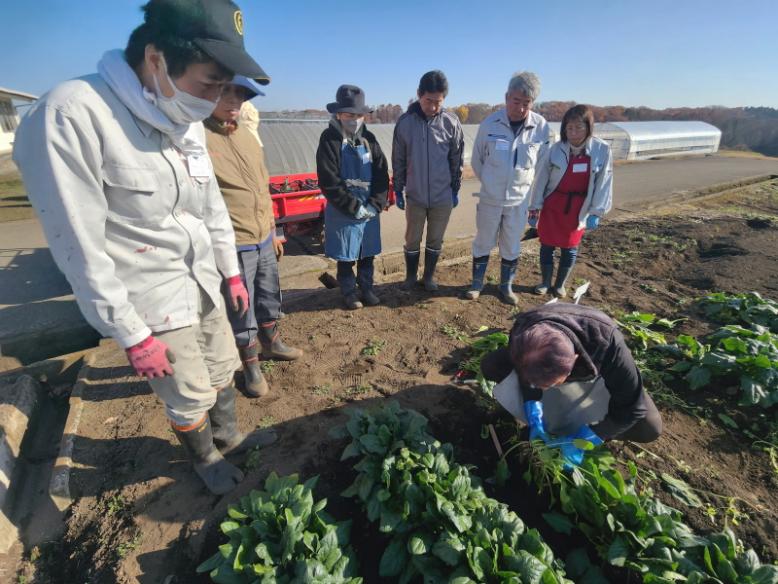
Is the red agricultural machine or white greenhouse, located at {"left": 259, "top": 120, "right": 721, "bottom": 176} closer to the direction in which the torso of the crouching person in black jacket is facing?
the red agricultural machine

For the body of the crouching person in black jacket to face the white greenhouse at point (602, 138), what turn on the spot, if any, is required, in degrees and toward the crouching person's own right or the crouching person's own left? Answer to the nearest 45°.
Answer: approximately 135° to the crouching person's own right

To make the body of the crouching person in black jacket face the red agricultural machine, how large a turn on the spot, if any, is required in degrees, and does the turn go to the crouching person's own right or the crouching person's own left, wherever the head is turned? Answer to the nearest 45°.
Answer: approximately 90° to the crouching person's own right

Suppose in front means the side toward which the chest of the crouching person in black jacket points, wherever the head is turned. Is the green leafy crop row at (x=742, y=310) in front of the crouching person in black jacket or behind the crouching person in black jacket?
behind

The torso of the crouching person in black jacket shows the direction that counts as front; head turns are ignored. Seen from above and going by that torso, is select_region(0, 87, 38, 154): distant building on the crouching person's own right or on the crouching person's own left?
on the crouching person's own right

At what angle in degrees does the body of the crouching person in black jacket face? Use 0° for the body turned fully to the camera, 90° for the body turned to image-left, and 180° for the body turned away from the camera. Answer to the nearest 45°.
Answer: approximately 45°

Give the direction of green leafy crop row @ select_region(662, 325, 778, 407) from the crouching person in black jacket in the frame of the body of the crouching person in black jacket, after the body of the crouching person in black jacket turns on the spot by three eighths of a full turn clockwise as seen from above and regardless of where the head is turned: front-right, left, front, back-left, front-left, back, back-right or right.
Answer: front-right

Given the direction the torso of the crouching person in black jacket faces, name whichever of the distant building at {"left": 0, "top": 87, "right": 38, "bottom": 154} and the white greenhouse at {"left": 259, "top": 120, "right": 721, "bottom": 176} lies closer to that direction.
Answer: the distant building
